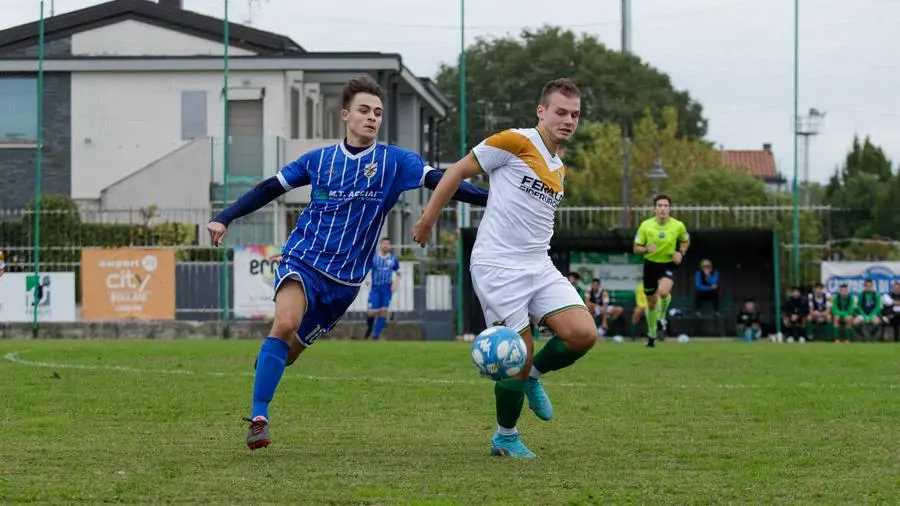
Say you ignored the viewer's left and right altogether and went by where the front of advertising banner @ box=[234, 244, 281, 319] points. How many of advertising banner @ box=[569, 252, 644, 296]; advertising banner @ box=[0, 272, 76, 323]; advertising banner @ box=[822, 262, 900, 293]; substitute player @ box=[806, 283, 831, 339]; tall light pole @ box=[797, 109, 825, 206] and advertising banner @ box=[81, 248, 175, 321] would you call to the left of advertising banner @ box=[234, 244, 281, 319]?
4

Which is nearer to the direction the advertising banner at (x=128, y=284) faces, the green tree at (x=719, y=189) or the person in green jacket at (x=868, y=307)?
the person in green jacket

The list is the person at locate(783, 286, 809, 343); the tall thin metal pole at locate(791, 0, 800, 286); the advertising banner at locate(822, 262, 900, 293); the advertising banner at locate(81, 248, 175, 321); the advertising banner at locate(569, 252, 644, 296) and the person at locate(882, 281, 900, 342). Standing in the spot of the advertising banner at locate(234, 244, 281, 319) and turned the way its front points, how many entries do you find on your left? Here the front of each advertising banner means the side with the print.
5

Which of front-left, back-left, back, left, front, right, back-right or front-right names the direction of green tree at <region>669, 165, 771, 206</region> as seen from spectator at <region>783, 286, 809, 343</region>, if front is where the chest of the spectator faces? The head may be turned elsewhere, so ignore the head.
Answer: back

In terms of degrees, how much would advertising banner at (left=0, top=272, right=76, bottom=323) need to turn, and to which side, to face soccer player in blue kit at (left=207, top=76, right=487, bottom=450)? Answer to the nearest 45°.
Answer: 0° — it already faces them

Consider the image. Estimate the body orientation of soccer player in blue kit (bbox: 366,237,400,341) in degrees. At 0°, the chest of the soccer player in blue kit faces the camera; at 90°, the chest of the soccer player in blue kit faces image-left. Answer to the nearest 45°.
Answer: approximately 0°
